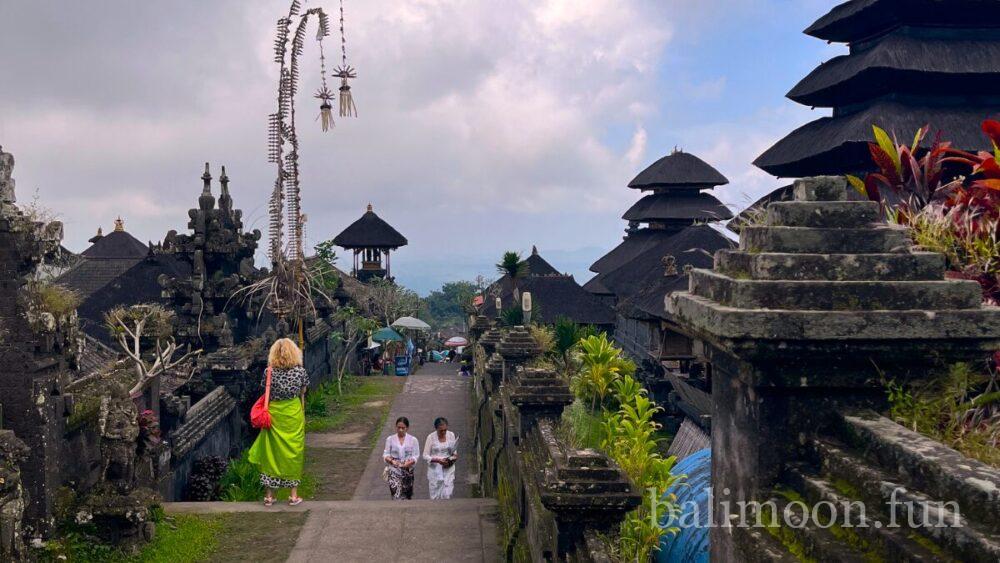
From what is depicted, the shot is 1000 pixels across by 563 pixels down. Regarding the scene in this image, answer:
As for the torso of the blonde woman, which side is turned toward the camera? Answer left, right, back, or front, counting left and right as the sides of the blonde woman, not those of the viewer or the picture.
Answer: back

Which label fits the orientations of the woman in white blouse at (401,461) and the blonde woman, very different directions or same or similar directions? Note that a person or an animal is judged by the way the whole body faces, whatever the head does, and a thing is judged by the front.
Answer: very different directions

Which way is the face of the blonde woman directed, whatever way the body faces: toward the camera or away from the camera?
away from the camera

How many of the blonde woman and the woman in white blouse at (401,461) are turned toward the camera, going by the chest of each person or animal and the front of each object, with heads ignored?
1

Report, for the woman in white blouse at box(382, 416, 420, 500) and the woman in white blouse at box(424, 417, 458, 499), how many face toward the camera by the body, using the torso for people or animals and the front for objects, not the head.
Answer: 2

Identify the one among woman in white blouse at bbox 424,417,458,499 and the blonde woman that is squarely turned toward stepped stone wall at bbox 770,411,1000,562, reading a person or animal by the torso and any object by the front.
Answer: the woman in white blouse

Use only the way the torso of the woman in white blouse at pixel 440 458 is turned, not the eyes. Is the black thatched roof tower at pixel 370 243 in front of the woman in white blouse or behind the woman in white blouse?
behind

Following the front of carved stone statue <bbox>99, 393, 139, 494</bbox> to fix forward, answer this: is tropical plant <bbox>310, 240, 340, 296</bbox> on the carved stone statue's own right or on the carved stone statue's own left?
on the carved stone statue's own left

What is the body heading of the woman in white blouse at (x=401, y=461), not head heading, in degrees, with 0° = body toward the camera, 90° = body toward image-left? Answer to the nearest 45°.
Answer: approximately 0°
